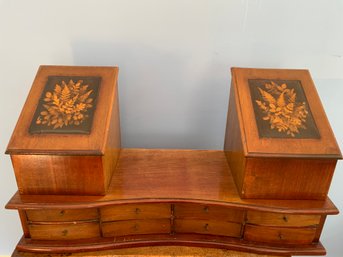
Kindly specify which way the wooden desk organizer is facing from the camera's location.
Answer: facing the viewer
